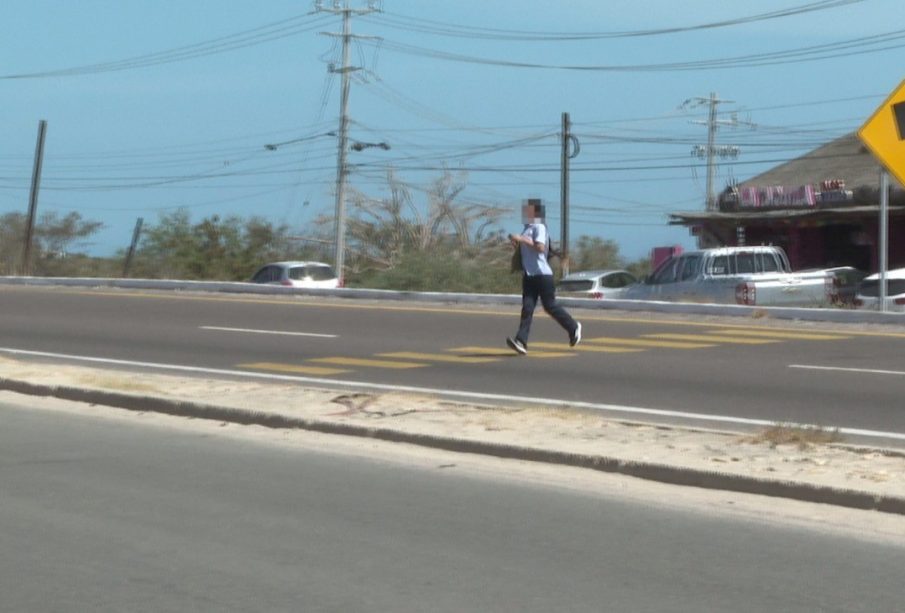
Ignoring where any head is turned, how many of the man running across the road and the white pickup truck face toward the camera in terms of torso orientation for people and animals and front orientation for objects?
0

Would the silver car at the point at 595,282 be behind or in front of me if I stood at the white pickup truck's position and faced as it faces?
in front

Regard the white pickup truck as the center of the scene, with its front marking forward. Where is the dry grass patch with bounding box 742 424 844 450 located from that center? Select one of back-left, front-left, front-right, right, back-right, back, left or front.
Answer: back-left

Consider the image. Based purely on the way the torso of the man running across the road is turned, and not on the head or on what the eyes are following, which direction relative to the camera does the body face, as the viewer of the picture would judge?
to the viewer's left

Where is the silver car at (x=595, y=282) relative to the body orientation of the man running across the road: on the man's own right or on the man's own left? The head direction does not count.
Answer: on the man's own right

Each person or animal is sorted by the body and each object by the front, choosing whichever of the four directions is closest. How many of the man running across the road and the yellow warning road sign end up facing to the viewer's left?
1

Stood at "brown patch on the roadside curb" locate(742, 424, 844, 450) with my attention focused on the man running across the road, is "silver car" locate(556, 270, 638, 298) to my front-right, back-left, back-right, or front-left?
front-right

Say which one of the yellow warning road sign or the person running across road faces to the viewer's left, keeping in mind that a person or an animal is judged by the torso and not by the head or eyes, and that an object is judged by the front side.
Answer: the person running across road

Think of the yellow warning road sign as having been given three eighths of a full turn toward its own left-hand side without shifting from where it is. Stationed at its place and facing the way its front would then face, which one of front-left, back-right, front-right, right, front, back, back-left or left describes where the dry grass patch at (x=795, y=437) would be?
back-right

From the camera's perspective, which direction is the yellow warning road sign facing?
toward the camera
